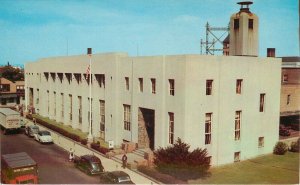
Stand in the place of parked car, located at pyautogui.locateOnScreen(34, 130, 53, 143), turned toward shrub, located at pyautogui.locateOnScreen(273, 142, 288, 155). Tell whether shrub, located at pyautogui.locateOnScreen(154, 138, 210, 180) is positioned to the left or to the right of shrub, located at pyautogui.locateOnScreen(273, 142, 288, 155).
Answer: right

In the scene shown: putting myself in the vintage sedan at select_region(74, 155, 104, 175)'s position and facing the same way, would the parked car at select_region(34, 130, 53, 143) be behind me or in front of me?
in front

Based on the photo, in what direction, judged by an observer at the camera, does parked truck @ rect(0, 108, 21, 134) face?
facing away from the viewer and to the left of the viewer

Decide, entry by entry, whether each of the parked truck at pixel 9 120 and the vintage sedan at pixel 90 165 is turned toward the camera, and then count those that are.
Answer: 0

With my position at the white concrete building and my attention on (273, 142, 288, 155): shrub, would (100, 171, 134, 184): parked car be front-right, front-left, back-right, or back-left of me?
front-right

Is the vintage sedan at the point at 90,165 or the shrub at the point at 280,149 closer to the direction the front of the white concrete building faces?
the vintage sedan

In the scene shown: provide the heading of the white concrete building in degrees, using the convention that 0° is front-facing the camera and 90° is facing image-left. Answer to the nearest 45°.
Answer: approximately 45°

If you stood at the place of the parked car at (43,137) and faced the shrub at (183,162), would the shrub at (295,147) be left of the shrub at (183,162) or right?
left
